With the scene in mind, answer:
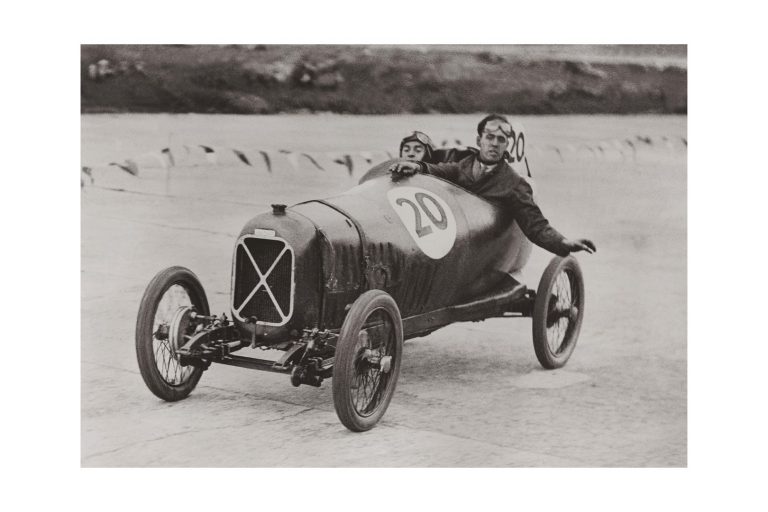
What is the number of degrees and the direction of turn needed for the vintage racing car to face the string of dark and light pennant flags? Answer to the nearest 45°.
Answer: approximately 90° to its right

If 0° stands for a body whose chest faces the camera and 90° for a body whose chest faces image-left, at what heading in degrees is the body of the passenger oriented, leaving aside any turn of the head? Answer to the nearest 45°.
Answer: approximately 0°

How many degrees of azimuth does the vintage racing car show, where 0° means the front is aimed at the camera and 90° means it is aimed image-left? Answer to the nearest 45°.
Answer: approximately 45°
